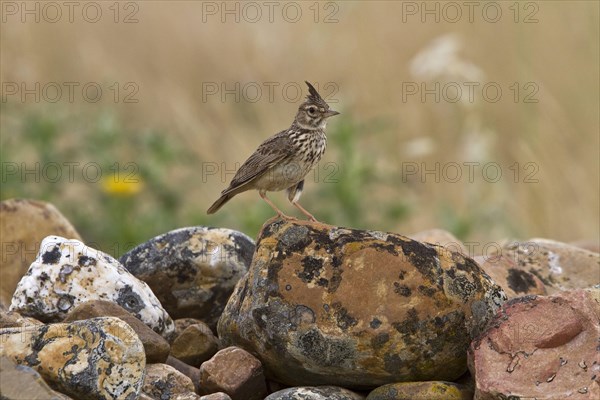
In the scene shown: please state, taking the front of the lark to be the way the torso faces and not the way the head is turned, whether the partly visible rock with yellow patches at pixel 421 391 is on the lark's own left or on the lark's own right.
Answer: on the lark's own right

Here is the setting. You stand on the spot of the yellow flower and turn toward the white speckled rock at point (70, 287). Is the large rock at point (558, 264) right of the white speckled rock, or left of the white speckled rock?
left

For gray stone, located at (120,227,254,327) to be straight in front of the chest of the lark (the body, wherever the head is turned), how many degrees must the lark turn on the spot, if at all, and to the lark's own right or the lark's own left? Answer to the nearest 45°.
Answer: approximately 135° to the lark's own right

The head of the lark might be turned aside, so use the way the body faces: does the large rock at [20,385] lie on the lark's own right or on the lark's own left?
on the lark's own right

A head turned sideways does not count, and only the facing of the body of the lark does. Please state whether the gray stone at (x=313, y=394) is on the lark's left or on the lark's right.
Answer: on the lark's right

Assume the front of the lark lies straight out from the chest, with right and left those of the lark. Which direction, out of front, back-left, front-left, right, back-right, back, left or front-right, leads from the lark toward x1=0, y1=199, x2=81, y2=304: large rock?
back

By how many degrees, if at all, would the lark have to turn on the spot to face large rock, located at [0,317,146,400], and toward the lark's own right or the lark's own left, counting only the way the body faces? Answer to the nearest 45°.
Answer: approximately 90° to the lark's own right

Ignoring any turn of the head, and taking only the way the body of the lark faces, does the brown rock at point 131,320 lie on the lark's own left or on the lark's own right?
on the lark's own right

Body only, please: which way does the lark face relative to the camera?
to the viewer's right

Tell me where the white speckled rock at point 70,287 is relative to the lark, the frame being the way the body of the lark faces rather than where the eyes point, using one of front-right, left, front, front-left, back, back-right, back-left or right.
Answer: back-right

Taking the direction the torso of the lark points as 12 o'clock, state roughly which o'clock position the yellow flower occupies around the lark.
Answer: The yellow flower is roughly at 8 o'clock from the lark.
